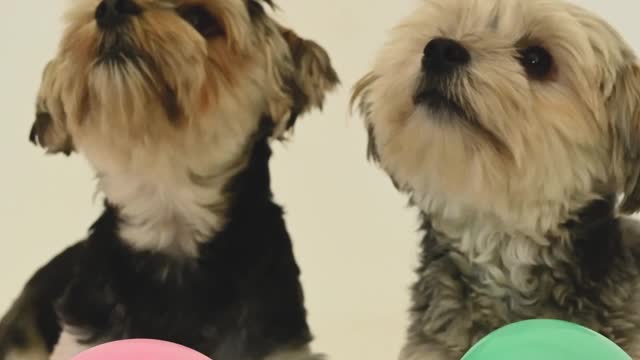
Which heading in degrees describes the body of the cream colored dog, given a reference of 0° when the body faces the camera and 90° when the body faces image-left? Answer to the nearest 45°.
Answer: approximately 45°

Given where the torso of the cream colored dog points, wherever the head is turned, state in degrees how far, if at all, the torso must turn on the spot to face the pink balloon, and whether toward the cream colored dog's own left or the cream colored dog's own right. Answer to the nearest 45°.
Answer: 0° — it already faces it
